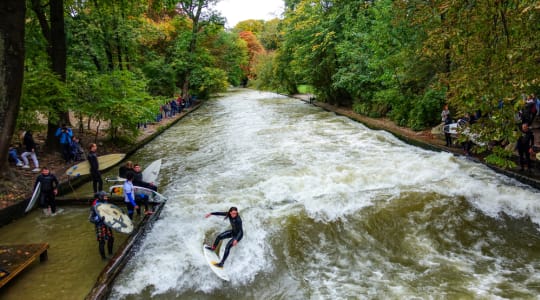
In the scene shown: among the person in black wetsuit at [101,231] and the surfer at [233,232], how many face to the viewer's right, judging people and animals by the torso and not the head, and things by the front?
1
